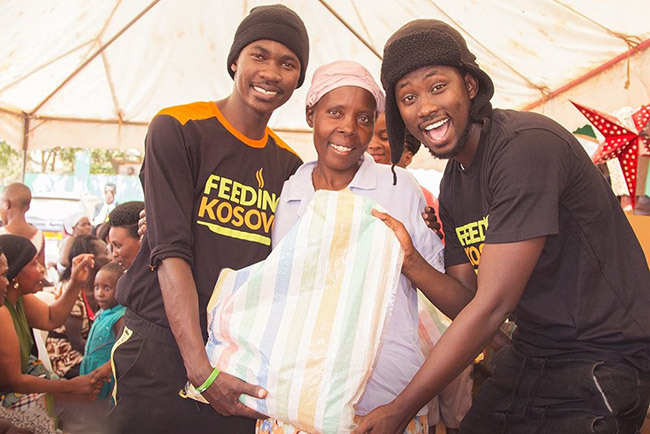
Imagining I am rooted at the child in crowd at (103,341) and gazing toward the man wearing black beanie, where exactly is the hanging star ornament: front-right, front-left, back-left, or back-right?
front-left

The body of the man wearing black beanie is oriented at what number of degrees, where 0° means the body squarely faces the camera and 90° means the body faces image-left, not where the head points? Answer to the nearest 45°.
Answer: approximately 315°

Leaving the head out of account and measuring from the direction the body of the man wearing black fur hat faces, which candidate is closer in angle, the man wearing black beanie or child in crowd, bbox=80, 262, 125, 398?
the man wearing black beanie

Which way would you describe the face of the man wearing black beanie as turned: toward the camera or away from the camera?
toward the camera

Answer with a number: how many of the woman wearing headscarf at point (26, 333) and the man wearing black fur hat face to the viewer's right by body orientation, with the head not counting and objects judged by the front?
1

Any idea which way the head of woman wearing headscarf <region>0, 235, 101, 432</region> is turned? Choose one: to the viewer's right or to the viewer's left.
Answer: to the viewer's right

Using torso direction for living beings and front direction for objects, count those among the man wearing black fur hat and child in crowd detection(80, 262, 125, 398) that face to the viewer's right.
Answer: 0

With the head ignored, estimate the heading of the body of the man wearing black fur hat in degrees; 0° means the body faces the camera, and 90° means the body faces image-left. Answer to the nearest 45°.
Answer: approximately 45°

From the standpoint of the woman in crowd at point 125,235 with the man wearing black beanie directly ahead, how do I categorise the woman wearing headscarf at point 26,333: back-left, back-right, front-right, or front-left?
front-right

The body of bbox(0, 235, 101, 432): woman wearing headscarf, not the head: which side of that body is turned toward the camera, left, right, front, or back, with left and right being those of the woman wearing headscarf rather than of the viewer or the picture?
right
